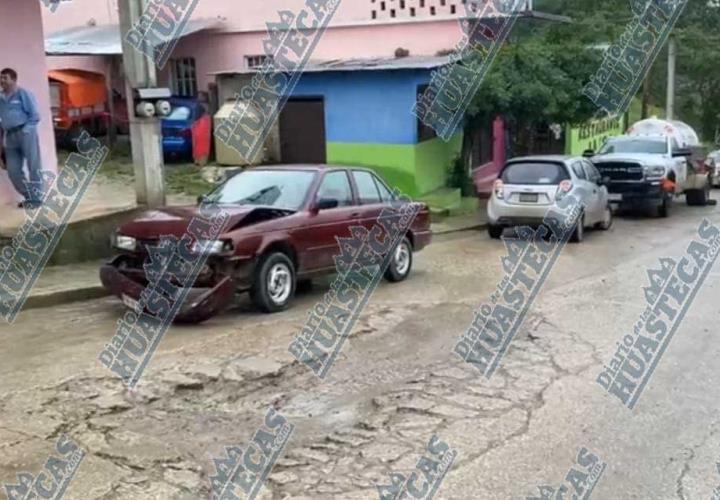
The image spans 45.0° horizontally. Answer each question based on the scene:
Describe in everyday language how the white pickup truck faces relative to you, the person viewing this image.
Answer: facing the viewer and to the left of the viewer

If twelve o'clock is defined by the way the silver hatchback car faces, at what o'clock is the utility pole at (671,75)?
The utility pole is roughly at 11 o'clock from the silver hatchback car.

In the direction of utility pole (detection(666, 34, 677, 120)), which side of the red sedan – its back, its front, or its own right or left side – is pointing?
back

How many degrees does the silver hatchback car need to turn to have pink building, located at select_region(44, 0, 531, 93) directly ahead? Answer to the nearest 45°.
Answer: approximately 90° to its left

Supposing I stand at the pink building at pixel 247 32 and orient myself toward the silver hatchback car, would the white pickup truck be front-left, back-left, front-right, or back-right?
front-left

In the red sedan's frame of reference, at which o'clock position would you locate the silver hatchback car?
The silver hatchback car is roughly at 6 o'clock from the red sedan.

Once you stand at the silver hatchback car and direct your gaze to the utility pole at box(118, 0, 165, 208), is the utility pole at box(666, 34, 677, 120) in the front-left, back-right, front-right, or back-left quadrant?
back-right

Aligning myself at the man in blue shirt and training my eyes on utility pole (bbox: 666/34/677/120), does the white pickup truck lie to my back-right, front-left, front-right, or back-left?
front-right

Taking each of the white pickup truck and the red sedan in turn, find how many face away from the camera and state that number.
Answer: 0

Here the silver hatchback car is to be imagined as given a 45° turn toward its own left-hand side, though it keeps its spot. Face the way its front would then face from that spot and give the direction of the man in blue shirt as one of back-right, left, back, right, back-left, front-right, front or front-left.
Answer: back-left

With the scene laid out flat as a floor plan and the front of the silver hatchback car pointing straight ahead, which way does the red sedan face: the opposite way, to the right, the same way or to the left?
the opposite way

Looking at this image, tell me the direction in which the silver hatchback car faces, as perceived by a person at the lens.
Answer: facing away from the viewer and to the right of the viewer

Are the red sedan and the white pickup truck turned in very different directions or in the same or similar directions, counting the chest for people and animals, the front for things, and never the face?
same or similar directions

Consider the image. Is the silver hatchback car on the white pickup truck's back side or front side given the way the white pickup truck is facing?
on the front side

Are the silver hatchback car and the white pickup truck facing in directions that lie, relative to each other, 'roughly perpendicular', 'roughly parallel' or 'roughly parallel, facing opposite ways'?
roughly parallel, facing opposite ways

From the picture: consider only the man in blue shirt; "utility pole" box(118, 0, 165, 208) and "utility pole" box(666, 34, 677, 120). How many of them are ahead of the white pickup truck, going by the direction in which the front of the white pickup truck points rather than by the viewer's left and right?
2
